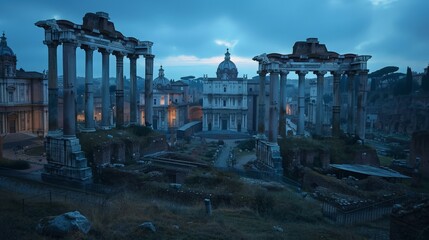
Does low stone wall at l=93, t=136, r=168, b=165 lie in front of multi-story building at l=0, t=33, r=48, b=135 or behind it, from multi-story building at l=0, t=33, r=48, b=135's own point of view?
in front

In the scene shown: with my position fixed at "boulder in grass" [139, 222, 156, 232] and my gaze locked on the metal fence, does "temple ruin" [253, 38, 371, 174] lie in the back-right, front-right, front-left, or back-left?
front-left

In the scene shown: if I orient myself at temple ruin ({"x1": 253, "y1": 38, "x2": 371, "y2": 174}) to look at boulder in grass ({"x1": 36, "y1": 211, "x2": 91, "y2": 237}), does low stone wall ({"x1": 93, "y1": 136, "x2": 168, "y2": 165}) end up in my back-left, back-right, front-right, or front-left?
front-right

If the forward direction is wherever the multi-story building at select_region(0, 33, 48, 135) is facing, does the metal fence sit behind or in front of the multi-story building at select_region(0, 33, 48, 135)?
in front

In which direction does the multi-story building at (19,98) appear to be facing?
toward the camera

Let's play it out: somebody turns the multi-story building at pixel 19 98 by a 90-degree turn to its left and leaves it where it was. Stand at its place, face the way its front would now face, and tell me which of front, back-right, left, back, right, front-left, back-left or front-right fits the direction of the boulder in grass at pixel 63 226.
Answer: right

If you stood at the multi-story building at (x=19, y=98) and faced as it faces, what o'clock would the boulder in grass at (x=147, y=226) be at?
The boulder in grass is roughly at 12 o'clock from the multi-story building.
